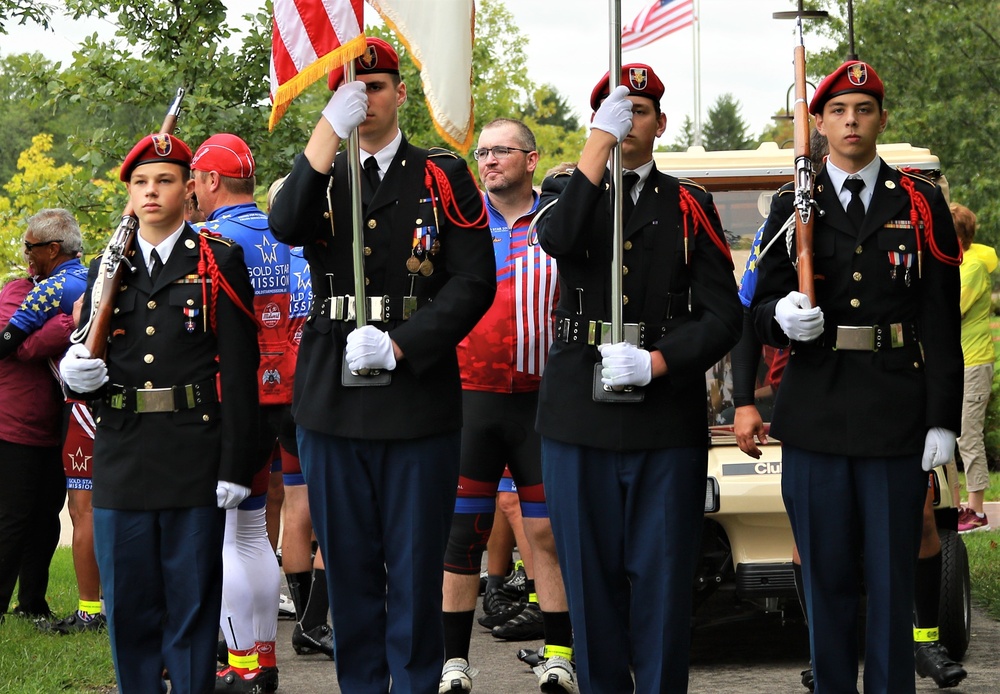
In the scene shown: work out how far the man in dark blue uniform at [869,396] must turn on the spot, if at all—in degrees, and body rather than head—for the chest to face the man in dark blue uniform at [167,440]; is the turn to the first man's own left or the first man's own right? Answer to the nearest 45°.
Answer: approximately 90° to the first man's own right

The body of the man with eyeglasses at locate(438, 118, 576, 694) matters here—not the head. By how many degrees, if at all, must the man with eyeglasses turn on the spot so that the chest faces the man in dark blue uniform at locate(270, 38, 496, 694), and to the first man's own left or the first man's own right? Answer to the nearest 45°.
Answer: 0° — they already face them

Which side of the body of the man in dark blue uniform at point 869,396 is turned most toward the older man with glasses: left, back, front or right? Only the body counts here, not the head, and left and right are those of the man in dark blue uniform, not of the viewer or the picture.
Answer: right

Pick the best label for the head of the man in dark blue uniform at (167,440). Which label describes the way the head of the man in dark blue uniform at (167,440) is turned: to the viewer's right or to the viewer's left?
to the viewer's left
